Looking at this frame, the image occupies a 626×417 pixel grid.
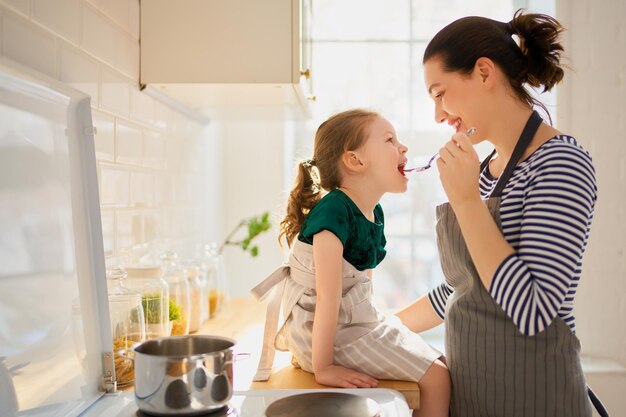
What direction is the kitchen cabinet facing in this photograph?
to the viewer's right

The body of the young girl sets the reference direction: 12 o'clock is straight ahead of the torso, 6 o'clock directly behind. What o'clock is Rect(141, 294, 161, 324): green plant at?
The green plant is roughly at 6 o'clock from the young girl.

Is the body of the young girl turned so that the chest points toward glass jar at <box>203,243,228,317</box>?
no

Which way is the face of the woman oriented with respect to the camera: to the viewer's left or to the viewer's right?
to the viewer's left

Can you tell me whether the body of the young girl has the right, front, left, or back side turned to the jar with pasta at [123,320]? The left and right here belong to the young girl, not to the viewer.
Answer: back

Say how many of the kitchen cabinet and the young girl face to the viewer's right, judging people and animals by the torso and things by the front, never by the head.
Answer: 2

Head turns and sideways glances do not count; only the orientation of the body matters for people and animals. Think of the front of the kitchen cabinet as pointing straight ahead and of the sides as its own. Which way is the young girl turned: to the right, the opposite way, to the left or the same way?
the same way

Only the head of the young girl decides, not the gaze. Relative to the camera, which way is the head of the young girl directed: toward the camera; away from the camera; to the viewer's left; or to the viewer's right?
to the viewer's right

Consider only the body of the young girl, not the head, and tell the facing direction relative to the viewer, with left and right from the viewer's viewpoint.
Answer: facing to the right of the viewer
